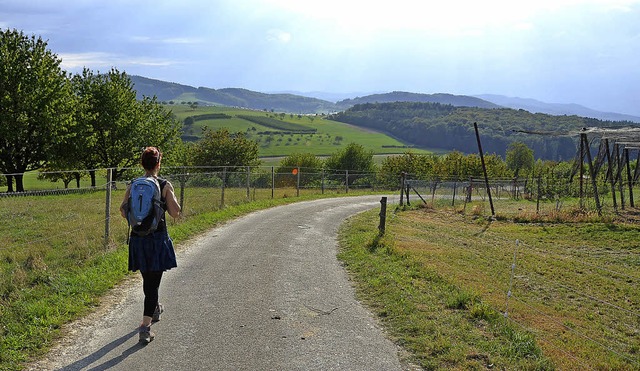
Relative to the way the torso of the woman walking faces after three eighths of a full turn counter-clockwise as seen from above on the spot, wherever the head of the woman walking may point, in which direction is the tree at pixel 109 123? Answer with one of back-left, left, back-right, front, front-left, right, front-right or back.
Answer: back-right

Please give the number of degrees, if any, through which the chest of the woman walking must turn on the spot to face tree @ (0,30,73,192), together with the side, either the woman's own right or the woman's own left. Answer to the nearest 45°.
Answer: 0° — they already face it

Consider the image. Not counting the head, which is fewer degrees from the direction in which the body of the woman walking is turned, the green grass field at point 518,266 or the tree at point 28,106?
the tree

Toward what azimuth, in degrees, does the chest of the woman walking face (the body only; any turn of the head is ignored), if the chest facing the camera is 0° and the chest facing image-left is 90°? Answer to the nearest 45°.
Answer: approximately 180°
